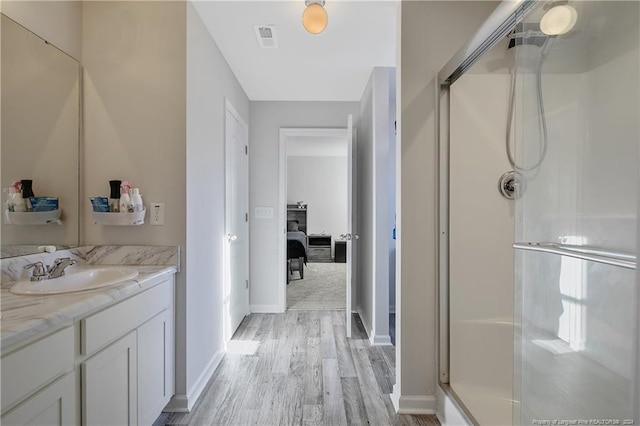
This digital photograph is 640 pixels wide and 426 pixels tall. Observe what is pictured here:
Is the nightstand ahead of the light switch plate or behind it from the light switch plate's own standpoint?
behind

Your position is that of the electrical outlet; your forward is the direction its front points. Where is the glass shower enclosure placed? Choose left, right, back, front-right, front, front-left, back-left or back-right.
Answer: front-left

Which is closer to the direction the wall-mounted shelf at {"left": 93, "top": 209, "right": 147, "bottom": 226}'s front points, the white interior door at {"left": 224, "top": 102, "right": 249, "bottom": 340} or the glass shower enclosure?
the glass shower enclosure

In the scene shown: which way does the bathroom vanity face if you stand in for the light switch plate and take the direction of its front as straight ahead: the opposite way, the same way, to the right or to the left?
to the left

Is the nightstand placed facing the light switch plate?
yes

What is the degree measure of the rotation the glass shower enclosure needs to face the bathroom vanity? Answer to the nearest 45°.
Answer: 0° — it already faces it

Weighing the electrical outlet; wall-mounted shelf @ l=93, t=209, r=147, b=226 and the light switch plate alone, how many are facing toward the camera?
3

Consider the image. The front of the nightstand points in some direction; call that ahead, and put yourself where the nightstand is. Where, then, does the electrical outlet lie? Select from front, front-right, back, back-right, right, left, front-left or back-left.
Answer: front

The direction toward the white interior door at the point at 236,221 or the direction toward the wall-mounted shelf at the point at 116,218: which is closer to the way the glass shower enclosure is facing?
the wall-mounted shelf

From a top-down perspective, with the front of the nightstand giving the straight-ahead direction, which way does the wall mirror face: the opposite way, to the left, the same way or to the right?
to the left

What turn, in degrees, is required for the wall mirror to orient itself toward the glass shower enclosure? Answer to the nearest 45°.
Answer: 0° — it already faces it
